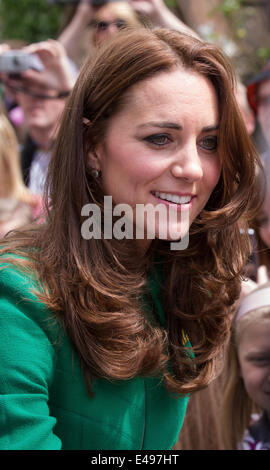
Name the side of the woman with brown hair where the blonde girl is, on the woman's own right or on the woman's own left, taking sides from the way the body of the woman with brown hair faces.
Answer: on the woman's own left

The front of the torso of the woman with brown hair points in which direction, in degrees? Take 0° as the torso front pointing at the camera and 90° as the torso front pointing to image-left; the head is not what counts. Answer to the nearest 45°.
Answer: approximately 315°

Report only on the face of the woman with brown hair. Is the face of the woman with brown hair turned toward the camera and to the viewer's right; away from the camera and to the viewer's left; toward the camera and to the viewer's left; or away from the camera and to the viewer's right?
toward the camera and to the viewer's right
